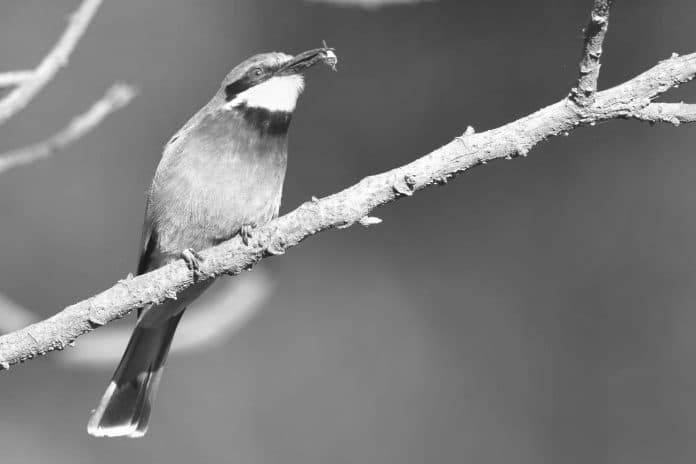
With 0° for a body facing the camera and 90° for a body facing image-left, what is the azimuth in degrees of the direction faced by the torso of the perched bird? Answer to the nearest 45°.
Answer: approximately 315°

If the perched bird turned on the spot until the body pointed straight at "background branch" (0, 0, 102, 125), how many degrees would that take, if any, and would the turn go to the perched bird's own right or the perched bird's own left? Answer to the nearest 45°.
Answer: approximately 90° to the perched bird's own right

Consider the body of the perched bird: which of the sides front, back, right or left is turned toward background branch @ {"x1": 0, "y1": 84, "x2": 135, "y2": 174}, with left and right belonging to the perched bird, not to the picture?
back

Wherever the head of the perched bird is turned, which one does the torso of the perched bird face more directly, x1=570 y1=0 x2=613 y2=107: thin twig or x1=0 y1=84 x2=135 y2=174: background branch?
the thin twig
